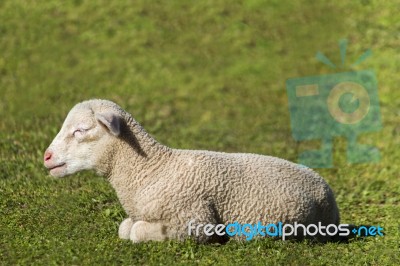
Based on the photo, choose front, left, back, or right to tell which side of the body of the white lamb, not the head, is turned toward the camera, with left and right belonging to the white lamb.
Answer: left
